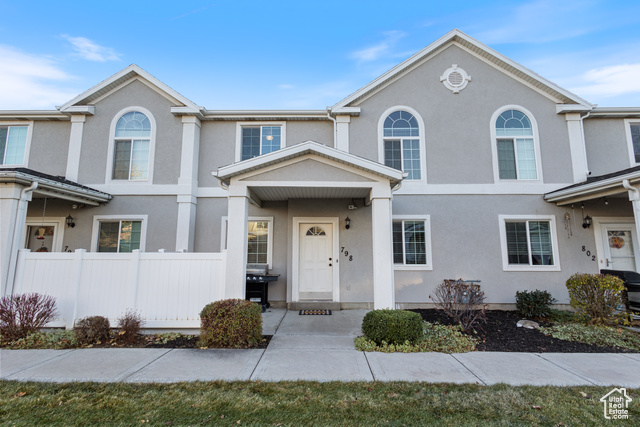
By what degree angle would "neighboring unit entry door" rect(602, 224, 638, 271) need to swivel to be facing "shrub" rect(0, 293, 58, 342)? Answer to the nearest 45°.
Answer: approximately 45° to its right

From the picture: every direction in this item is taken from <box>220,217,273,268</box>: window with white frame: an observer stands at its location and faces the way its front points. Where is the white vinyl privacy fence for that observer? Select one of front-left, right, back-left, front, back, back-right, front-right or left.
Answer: front-right

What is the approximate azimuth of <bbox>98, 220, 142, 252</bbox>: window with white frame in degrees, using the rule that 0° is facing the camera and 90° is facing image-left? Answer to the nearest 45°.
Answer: approximately 0°

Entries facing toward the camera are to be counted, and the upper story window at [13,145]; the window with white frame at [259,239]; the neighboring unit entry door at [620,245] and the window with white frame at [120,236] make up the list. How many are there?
4

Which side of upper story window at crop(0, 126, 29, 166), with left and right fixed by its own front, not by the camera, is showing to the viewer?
front

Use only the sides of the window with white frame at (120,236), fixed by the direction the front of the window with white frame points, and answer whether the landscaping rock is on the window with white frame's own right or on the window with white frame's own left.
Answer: on the window with white frame's own left

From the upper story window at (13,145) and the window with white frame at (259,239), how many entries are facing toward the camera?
2

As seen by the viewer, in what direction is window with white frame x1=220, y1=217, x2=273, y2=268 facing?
toward the camera

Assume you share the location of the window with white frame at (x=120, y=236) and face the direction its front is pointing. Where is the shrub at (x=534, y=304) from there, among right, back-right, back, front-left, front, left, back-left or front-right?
front-left

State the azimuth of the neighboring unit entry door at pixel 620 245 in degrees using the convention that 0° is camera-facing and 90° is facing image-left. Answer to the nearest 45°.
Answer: approximately 0°

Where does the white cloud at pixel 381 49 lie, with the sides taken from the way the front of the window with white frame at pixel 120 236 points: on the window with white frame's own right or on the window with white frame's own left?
on the window with white frame's own left

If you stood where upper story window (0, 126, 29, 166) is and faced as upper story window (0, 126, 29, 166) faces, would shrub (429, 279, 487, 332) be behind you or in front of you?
in front

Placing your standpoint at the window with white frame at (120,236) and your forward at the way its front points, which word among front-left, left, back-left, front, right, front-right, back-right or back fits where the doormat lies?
front-left
